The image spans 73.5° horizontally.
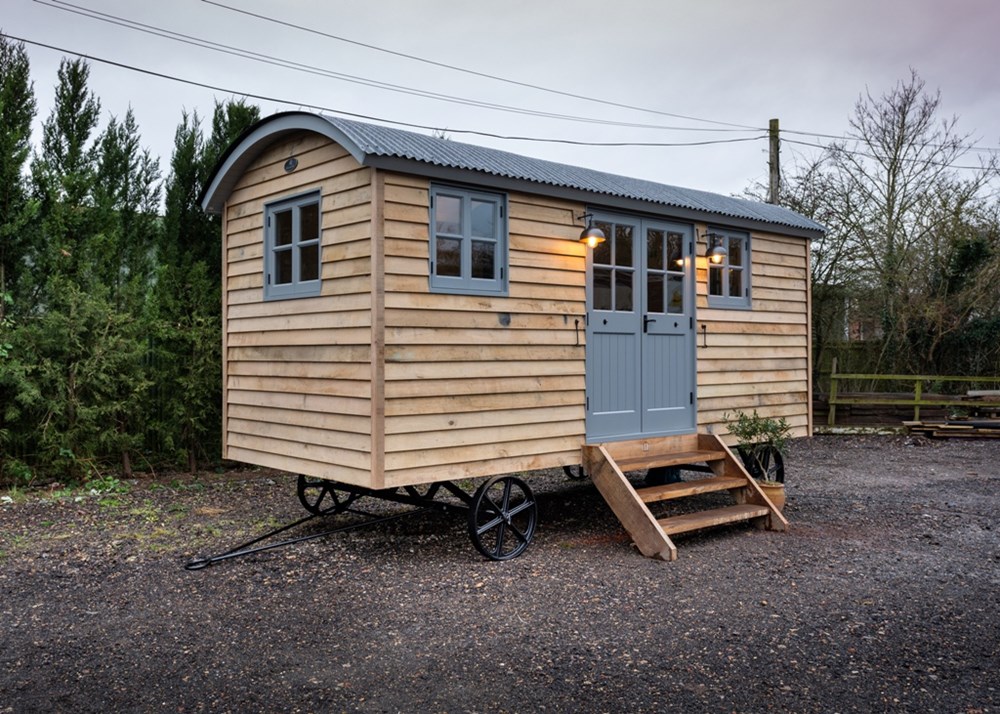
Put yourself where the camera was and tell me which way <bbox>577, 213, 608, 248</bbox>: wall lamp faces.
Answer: facing the viewer and to the right of the viewer

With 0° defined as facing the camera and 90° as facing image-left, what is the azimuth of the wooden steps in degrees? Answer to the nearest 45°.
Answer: approximately 315°

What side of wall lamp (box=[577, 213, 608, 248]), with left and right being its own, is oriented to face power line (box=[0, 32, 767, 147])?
back

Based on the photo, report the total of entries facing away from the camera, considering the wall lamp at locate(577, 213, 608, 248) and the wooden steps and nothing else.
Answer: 0

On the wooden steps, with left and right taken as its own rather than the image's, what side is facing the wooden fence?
left

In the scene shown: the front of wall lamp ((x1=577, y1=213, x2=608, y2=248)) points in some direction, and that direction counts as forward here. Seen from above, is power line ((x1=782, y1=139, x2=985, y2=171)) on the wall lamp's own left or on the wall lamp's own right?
on the wall lamp's own left

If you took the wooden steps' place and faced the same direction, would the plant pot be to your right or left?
on your left

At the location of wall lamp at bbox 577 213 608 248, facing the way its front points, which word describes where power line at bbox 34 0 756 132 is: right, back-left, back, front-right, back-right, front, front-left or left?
back

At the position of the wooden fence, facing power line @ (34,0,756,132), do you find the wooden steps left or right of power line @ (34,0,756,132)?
left

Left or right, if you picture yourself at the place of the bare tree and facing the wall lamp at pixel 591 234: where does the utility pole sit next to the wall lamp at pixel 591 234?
right

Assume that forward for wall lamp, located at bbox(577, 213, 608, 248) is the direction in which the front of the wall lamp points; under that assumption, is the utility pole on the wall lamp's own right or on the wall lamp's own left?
on the wall lamp's own left
